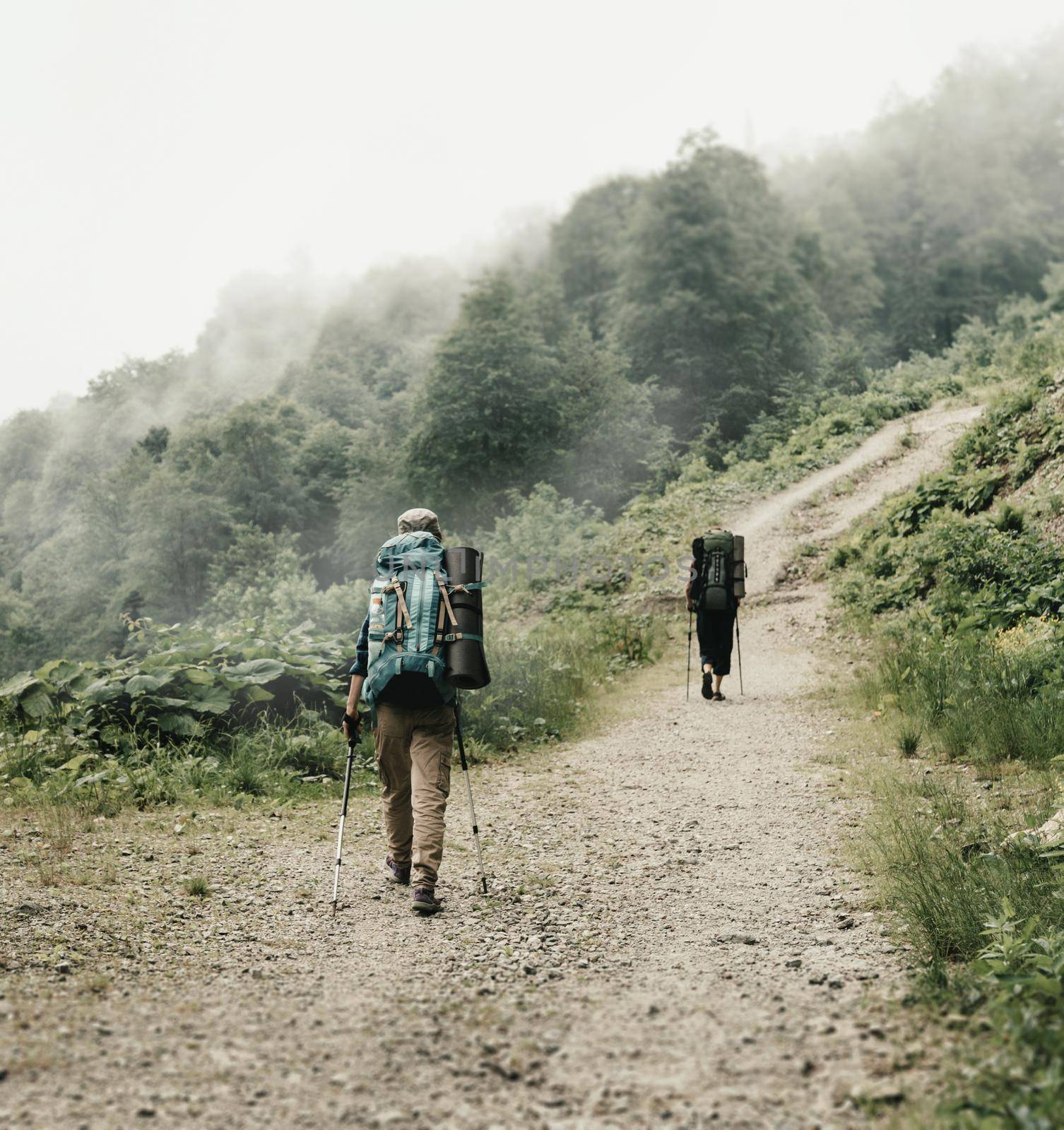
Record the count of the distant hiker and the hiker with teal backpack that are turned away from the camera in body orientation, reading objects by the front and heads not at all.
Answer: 2

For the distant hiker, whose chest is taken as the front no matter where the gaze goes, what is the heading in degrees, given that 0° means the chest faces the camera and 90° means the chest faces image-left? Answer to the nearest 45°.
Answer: approximately 180°

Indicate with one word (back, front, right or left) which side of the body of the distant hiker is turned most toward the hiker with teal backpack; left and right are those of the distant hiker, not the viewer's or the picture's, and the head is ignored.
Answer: back

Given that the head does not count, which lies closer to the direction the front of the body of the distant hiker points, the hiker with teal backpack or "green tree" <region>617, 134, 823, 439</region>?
the green tree

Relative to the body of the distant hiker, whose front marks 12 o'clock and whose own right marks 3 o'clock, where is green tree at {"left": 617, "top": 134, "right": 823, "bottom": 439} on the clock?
The green tree is roughly at 12 o'clock from the distant hiker.

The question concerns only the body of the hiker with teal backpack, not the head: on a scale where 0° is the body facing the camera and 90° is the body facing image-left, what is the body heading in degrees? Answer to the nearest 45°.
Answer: approximately 180°
